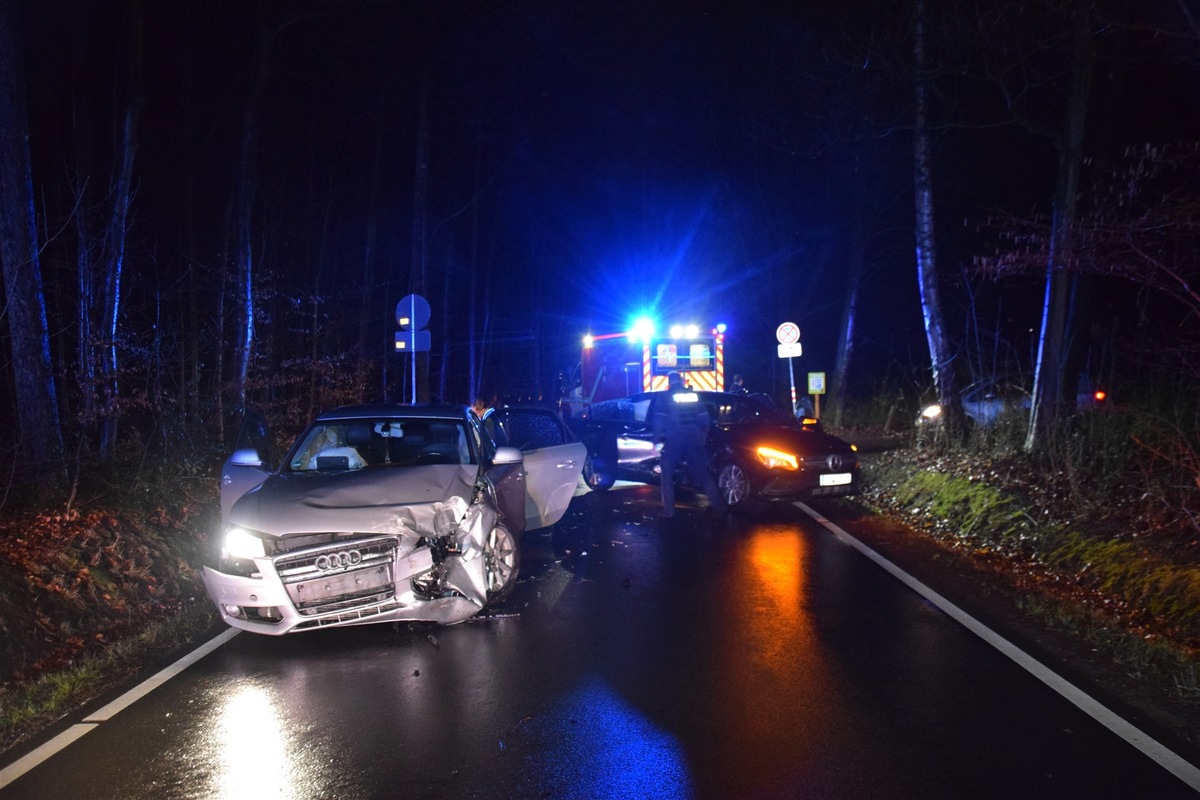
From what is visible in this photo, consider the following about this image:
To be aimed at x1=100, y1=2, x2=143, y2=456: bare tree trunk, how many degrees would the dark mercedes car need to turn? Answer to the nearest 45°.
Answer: approximately 135° to its right

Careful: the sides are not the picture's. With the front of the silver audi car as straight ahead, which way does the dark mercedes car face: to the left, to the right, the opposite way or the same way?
to the left

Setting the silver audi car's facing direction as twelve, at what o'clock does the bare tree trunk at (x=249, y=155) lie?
The bare tree trunk is roughly at 4 o'clock from the silver audi car.

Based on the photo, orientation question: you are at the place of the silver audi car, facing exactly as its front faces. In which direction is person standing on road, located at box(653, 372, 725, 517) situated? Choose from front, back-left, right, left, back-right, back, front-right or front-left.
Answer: back

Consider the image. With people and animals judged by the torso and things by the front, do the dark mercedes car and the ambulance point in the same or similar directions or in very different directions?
very different directions

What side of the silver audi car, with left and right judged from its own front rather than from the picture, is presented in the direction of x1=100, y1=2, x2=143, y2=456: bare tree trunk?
right

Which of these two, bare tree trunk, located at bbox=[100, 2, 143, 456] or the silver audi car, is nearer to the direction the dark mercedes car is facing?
the silver audi car
